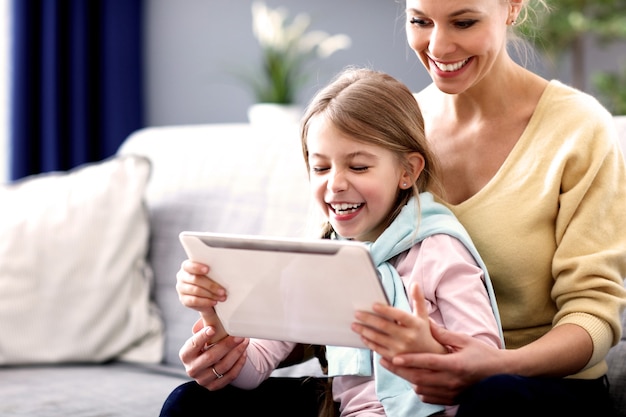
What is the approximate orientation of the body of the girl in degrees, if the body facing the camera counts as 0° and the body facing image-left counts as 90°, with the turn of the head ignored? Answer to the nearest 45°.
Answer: approximately 45°

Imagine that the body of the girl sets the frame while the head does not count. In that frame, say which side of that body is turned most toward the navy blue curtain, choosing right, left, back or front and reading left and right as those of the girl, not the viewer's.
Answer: right

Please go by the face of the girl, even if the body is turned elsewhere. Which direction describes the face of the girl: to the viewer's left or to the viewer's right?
to the viewer's left

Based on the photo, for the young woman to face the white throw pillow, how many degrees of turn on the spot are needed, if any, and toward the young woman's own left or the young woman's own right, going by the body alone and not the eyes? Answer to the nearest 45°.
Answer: approximately 90° to the young woman's own right

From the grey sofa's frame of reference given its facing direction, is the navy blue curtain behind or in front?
behind

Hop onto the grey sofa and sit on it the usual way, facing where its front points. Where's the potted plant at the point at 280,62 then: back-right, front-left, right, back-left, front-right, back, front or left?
back

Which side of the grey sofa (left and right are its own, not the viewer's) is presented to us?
front

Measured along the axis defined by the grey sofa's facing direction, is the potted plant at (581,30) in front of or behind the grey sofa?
behind

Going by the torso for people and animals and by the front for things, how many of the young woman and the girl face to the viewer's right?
0

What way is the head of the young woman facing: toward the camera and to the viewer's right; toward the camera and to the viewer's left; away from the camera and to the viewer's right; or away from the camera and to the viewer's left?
toward the camera and to the viewer's left

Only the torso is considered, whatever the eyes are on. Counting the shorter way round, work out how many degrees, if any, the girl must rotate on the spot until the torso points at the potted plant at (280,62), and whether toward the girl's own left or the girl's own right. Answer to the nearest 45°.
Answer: approximately 135° to the girl's own right

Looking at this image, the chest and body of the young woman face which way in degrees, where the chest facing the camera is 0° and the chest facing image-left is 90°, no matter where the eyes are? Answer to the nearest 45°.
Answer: approximately 45°

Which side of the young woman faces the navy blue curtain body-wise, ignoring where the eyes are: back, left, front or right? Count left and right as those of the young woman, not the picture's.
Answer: right

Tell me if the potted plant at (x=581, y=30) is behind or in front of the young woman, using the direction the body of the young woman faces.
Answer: behind
